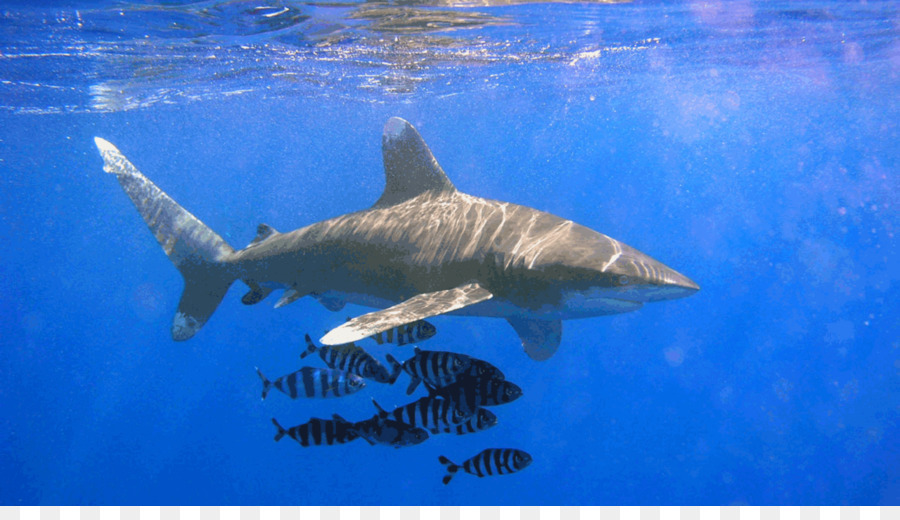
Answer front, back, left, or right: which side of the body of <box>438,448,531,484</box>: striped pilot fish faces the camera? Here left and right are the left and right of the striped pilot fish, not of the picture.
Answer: right

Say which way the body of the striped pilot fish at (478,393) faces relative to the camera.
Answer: to the viewer's right

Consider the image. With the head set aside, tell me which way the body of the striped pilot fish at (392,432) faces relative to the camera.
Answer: to the viewer's right

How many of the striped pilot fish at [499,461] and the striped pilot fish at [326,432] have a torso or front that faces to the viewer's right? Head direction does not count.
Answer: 2

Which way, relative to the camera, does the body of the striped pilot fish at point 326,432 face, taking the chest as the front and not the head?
to the viewer's right

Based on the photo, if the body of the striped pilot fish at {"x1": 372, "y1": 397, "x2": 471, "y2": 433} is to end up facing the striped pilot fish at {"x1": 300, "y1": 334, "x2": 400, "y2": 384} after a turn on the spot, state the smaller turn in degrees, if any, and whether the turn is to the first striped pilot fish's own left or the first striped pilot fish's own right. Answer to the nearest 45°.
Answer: approximately 135° to the first striped pilot fish's own left

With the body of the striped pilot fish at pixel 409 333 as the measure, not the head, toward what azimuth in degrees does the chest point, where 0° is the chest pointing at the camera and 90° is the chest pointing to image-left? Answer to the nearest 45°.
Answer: approximately 270°

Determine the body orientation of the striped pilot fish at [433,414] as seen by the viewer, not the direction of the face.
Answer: to the viewer's right

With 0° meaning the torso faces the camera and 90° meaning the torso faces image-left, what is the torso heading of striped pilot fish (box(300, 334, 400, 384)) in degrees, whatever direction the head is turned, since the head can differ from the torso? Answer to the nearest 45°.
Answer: approximately 270°

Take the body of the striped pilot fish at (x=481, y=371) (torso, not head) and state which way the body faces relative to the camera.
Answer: to the viewer's right
